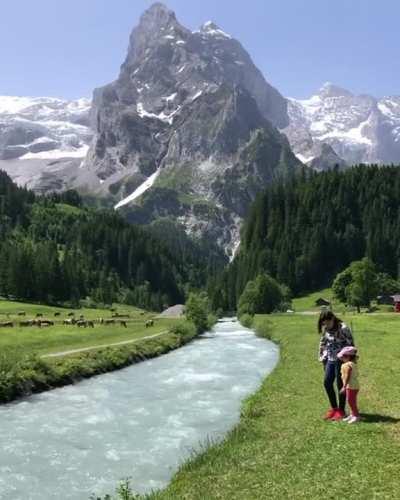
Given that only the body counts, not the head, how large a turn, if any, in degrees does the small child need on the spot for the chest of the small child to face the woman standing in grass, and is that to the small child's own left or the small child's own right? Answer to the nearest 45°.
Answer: approximately 45° to the small child's own right

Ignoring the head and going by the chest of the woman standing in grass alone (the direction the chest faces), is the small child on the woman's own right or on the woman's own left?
on the woman's own left

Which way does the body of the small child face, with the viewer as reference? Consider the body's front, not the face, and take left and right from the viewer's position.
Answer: facing to the left of the viewer

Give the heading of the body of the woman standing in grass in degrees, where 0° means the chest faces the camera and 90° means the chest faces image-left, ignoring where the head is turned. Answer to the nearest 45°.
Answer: approximately 45°

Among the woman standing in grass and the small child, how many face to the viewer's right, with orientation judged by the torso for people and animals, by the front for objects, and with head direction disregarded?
0
